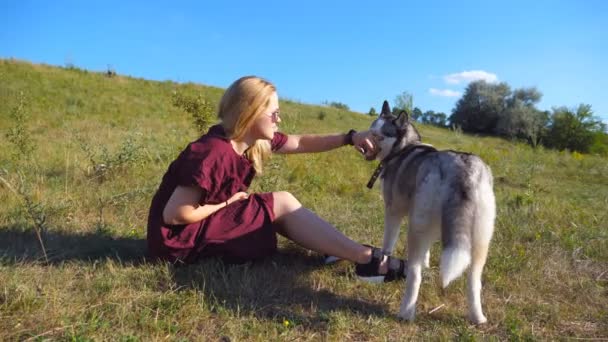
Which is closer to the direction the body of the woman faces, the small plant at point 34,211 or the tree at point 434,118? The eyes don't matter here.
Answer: the tree

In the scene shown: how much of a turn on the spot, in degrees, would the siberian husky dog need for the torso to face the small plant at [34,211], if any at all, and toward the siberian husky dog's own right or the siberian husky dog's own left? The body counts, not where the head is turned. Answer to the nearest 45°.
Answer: approximately 45° to the siberian husky dog's own left

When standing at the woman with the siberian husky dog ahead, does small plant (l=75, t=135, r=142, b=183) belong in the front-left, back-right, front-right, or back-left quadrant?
back-left

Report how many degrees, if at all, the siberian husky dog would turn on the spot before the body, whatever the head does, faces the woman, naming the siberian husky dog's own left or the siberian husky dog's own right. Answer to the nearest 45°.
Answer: approximately 45° to the siberian husky dog's own left

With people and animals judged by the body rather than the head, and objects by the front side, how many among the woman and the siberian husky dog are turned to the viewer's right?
1

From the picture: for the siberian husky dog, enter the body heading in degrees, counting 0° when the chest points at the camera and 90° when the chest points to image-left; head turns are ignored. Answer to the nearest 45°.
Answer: approximately 135°

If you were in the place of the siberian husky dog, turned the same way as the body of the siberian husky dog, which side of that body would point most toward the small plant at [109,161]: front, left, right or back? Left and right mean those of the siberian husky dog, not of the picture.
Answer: front

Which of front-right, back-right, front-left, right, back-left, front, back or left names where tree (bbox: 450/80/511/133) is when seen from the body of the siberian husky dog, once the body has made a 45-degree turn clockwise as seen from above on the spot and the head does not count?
front

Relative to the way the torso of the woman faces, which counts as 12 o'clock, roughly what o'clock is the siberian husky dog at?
The siberian husky dog is roughly at 1 o'clock from the woman.

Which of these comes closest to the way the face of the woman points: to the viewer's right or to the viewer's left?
to the viewer's right

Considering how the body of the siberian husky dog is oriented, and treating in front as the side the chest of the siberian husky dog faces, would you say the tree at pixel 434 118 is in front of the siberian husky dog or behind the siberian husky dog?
in front

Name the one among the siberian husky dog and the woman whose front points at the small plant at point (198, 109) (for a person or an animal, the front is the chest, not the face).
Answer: the siberian husky dog

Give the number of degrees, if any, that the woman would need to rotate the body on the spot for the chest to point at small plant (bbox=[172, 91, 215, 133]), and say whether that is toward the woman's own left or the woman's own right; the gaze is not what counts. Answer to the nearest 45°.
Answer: approximately 90° to the woman's own left

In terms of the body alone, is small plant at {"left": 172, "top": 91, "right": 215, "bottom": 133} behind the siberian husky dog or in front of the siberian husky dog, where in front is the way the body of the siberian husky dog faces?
in front

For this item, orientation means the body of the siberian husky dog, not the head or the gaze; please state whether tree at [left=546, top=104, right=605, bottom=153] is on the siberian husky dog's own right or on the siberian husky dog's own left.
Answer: on the siberian husky dog's own right

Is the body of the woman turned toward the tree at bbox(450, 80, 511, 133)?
no

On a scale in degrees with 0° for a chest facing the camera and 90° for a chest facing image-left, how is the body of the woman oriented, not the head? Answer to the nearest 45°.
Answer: approximately 270°
